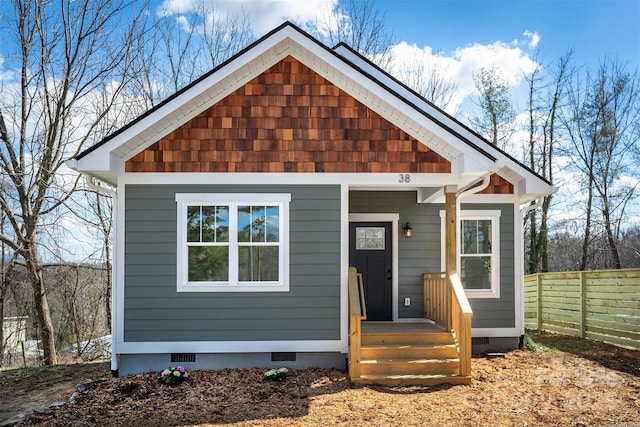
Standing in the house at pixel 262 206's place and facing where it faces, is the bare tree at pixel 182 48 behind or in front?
behind

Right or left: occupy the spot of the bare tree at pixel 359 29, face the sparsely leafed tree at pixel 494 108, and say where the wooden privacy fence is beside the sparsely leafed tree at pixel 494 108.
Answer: right

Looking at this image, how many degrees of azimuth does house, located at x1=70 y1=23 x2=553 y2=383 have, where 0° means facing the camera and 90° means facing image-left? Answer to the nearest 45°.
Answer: approximately 0°
